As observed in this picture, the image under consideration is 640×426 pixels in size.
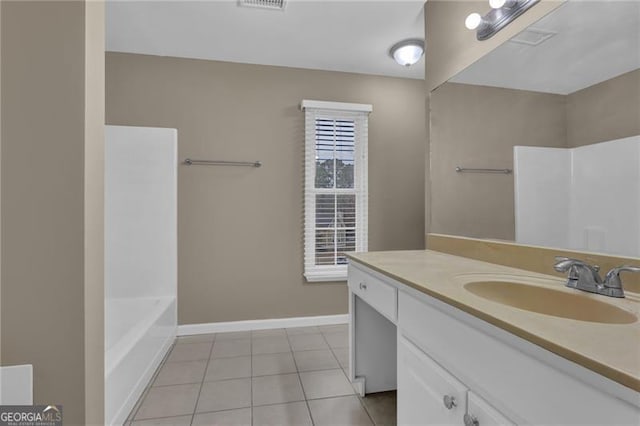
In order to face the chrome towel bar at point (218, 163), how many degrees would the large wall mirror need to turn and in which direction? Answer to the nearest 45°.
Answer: approximately 45° to its right

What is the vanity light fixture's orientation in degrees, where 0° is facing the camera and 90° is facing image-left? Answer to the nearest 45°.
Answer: approximately 45°

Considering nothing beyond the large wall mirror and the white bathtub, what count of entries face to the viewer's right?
1

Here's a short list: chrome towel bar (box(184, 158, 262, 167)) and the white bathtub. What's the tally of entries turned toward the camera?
1

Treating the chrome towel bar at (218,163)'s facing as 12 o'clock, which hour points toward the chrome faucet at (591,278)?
The chrome faucet is roughly at 11 o'clock from the chrome towel bar.

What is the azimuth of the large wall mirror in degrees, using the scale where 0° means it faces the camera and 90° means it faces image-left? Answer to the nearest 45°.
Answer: approximately 45°

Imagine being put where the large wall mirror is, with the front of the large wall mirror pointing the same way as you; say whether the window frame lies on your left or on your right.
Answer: on your right

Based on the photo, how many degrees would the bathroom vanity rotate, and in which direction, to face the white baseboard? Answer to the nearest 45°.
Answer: approximately 90° to its right

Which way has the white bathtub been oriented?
to the viewer's right
